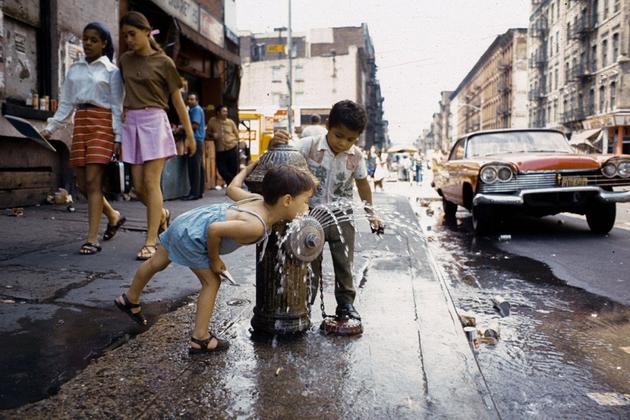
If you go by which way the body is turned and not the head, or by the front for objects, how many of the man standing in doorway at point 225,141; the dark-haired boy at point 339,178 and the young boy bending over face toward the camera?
2

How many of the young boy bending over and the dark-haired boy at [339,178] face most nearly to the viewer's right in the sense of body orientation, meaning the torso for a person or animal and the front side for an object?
1

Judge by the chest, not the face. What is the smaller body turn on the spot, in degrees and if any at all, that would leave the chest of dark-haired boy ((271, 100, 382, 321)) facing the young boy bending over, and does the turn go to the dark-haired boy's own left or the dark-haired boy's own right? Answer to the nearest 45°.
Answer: approximately 45° to the dark-haired boy's own right

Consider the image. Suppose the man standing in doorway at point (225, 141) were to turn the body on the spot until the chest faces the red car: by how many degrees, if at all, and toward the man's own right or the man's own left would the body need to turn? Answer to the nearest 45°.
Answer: approximately 45° to the man's own left

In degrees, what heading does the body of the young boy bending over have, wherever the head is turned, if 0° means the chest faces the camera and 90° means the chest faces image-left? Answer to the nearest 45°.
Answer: approximately 270°

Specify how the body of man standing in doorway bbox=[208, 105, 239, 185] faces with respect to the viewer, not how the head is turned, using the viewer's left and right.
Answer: facing the viewer

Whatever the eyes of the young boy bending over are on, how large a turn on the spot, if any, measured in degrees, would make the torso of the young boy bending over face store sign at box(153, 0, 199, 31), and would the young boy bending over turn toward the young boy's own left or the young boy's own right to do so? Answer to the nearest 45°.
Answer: approximately 90° to the young boy's own left

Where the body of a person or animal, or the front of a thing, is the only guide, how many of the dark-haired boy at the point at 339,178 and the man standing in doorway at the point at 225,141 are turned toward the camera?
2

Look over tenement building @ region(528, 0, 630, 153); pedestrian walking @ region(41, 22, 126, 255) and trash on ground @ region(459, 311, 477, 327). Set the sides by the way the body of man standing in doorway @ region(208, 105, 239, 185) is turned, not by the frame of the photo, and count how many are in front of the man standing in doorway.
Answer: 2

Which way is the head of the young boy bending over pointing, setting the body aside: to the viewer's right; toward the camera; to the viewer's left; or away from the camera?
to the viewer's right

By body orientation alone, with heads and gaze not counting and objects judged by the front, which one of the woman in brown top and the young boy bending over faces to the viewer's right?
the young boy bending over

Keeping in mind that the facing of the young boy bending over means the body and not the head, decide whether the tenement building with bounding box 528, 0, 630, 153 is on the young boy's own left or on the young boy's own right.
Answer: on the young boy's own left

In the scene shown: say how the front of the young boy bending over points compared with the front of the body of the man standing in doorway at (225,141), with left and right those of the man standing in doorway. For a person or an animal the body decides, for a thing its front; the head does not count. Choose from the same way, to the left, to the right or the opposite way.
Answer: to the left
